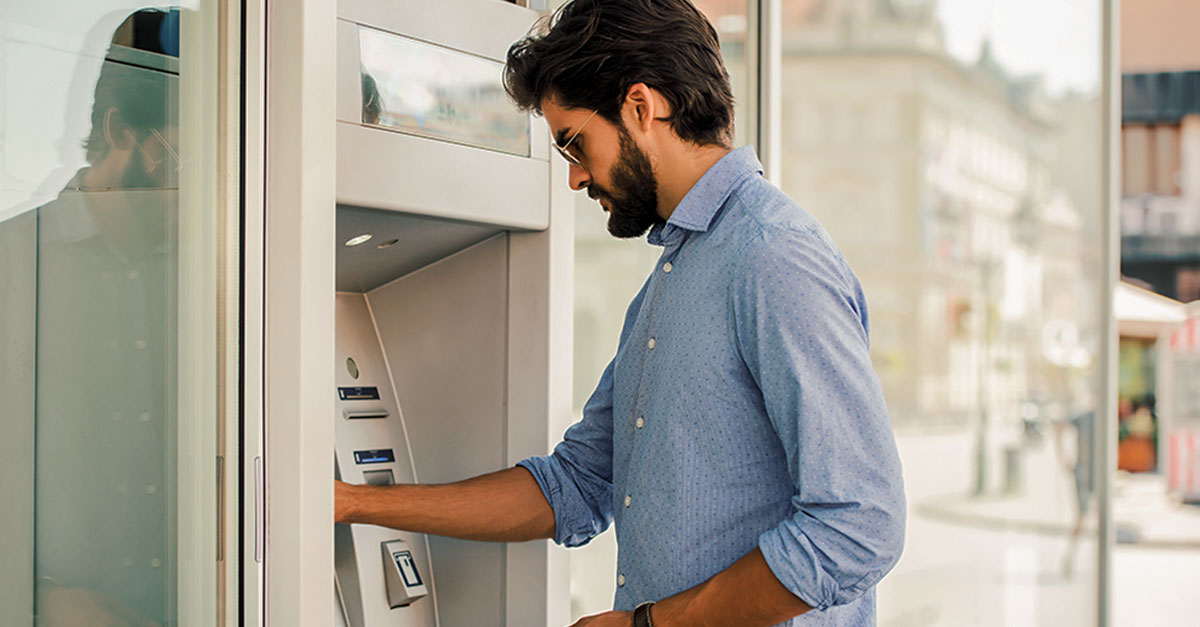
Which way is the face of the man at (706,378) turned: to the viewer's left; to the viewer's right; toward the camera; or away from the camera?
to the viewer's left

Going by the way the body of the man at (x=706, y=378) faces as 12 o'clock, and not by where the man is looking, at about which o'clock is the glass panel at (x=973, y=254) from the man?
The glass panel is roughly at 4 o'clock from the man.

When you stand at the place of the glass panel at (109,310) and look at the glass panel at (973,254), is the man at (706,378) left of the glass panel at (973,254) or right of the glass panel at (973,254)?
right

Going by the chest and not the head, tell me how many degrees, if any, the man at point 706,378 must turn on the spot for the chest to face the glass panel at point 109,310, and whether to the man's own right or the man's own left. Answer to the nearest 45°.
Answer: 0° — they already face it

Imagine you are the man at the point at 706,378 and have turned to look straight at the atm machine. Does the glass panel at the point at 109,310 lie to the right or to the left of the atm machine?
left

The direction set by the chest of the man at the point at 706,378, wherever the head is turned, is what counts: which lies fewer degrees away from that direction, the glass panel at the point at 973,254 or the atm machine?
the atm machine

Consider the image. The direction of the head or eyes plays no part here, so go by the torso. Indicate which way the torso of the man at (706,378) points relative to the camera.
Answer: to the viewer's left

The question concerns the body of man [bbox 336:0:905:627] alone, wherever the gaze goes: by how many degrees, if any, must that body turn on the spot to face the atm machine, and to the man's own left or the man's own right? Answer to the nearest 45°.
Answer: approximately 45° to the man's own right
